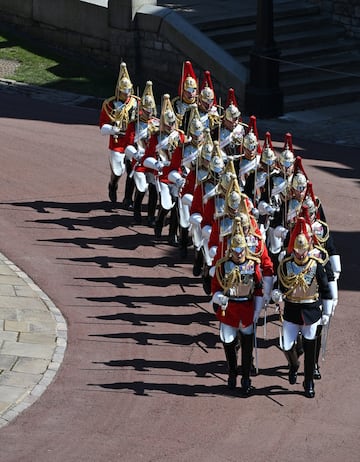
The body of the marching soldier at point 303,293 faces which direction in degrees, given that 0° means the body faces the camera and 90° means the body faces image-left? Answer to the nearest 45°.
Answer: approximately 0°

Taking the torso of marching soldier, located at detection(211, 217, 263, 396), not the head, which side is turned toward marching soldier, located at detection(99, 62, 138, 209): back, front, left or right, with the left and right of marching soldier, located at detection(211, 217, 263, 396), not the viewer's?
back

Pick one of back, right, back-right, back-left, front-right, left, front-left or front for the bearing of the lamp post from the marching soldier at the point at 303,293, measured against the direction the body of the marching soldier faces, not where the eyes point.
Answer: back

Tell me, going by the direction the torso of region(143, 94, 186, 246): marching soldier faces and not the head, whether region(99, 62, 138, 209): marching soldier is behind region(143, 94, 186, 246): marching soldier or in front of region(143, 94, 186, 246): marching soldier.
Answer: behind

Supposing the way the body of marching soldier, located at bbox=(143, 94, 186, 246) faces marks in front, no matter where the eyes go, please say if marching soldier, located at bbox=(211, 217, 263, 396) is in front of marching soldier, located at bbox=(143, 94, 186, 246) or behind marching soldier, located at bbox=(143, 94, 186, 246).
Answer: in front

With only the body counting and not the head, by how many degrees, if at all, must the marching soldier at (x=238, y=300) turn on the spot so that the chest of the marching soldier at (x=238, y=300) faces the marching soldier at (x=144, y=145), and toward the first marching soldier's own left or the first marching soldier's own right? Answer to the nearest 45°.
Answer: approximately 180°

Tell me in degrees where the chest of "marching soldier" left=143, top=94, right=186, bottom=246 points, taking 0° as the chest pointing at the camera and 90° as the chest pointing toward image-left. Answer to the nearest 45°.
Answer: approximately 315°

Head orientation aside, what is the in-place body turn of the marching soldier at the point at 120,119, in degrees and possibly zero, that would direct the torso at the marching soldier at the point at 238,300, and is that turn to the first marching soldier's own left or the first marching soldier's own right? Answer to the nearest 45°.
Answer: approximately 45° to the first marching soldier's own right

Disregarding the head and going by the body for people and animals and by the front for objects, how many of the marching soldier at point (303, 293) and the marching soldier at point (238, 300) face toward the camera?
2

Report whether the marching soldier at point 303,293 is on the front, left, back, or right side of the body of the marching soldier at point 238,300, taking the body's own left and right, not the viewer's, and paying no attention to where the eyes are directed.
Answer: left
